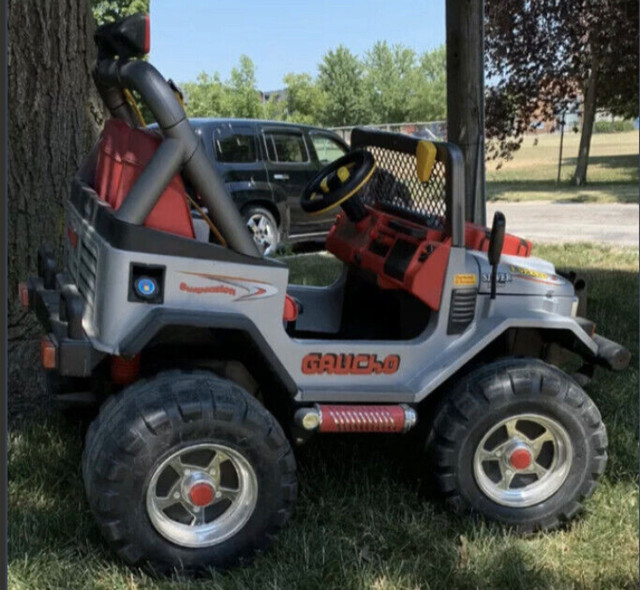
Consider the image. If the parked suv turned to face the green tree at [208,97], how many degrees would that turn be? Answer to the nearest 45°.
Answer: approximately 45° to its left

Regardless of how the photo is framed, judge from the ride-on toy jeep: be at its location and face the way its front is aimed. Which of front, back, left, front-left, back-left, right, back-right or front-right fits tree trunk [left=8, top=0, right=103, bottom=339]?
back-left

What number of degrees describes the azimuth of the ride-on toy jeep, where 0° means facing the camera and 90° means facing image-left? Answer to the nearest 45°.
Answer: approximately 270°

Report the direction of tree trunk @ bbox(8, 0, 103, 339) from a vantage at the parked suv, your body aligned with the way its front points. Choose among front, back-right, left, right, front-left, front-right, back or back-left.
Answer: back-right

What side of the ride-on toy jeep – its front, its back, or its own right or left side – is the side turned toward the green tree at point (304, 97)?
left

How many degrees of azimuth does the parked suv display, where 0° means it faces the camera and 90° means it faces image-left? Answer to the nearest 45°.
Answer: approximately 225°

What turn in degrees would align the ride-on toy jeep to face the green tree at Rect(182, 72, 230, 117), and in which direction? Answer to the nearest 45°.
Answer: approximately 90° to its left

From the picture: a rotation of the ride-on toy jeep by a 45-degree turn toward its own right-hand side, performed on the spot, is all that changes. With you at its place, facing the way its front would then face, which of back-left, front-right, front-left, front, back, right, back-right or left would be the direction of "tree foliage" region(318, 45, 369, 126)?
back-left

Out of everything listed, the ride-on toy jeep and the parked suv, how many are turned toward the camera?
0

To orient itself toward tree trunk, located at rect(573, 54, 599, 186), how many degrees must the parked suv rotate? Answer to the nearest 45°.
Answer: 0° — it already faces it

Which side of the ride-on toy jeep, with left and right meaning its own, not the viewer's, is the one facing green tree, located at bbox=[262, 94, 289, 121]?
left

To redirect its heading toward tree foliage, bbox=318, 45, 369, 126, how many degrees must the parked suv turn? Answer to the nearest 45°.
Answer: approximately 45° to its left
